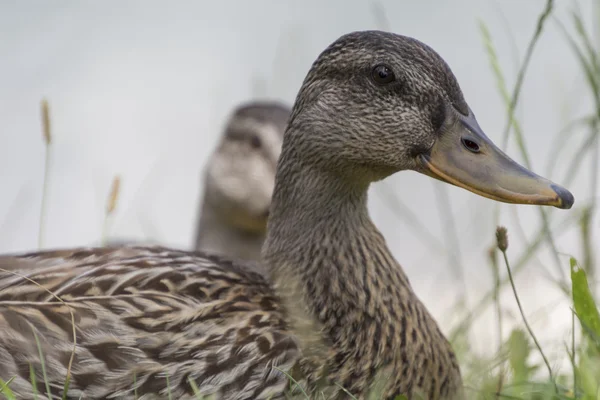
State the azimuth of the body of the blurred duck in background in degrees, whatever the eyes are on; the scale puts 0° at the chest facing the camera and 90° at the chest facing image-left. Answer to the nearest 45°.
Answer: approximately 315°

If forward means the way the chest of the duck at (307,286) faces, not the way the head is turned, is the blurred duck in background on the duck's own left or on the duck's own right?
on the duck's own left

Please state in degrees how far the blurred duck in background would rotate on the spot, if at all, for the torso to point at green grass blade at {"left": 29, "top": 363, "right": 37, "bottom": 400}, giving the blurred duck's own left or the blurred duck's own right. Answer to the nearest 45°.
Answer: approximately 45° to the blurred duck's own right

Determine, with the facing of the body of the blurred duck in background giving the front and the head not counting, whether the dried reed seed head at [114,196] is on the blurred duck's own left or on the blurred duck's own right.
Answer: on the blurred duck's own right

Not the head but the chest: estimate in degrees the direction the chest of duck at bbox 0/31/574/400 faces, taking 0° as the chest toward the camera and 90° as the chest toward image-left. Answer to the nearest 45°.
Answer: approximately 270°
